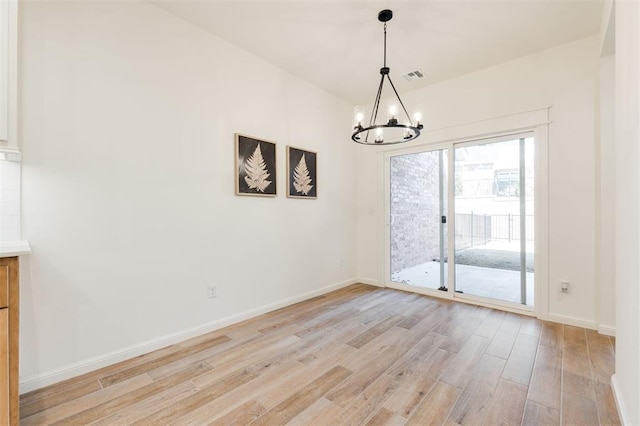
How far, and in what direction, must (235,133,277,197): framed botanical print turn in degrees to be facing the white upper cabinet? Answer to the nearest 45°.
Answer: approximately 90° to its right

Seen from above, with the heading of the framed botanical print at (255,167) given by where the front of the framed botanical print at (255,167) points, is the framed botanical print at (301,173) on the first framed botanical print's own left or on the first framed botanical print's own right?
on the first framed botanical print's own left

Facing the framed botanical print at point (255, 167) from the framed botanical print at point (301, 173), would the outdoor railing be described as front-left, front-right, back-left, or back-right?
back-left

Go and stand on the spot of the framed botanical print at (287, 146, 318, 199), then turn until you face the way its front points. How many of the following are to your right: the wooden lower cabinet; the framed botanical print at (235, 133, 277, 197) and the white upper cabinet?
3

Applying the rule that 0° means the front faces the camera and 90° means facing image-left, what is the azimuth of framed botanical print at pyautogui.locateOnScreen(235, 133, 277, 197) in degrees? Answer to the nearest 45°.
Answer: approximately 315°

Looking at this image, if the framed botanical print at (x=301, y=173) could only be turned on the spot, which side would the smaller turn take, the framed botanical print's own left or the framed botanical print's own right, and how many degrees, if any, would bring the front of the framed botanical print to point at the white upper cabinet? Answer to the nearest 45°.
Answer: approximately 90° to the framed botanical print's own right

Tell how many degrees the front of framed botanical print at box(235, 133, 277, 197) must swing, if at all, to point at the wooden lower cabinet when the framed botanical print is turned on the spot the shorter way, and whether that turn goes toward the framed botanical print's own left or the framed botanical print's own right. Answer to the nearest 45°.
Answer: approximately 90° to the framed botanical print's own right

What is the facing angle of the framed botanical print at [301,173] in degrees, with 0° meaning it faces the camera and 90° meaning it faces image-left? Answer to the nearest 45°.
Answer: approximately 315°

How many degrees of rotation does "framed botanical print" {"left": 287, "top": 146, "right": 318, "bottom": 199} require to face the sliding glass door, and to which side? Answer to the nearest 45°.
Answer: approximately 45° to its left
